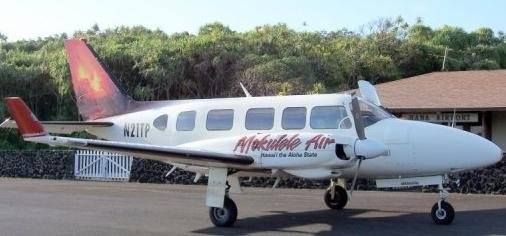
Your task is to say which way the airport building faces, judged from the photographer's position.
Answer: facing the viewer

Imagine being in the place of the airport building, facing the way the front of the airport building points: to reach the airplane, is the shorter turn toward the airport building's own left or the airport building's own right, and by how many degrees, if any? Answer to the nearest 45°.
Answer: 0° — it already faces it
